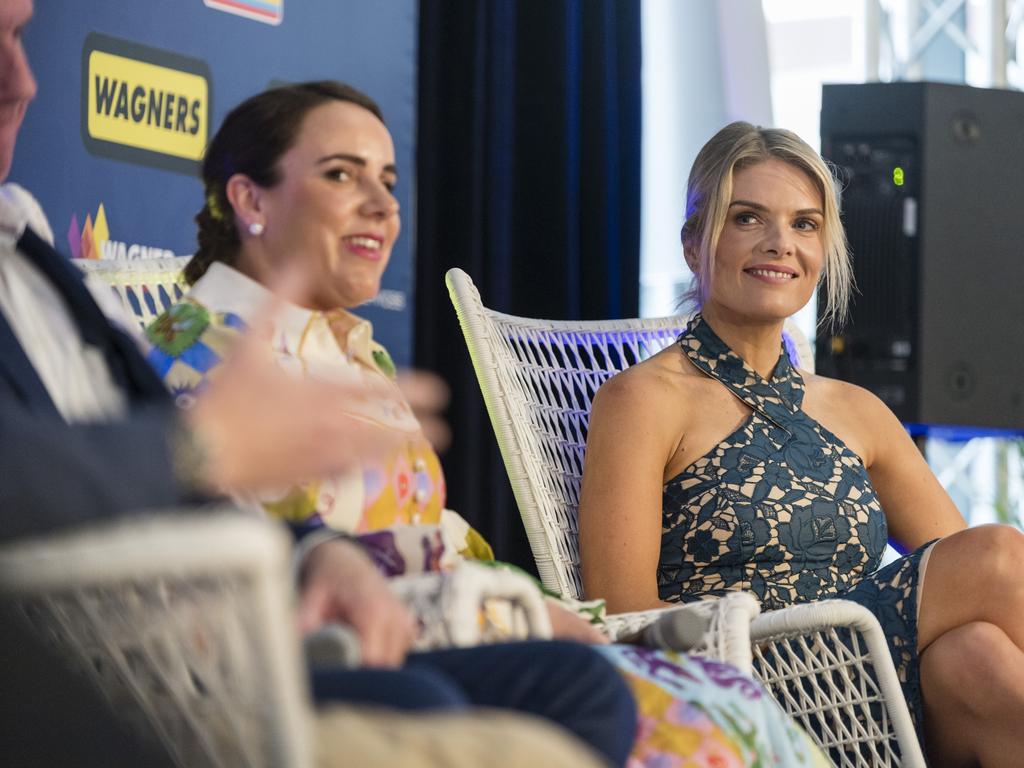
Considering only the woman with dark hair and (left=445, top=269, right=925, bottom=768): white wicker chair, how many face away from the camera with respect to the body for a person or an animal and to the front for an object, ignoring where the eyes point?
0

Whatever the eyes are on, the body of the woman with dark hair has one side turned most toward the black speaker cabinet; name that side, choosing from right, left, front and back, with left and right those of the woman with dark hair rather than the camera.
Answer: left

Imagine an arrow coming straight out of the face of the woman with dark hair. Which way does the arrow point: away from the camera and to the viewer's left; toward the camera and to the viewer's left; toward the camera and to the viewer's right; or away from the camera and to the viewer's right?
toward the camera and to the viewer's right

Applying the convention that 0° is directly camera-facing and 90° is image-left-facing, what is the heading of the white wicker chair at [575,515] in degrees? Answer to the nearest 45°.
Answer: approximately 315°

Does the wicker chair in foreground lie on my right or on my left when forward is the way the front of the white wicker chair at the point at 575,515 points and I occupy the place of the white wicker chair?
on my right

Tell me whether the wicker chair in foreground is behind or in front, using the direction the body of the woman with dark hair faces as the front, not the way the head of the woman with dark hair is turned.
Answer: in front

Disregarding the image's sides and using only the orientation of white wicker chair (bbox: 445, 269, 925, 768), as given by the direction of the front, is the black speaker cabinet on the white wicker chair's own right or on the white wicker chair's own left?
on the white wicker chair's own left

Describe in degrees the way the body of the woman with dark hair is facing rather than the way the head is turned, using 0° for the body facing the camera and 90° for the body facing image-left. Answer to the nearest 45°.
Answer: approximately 315°
